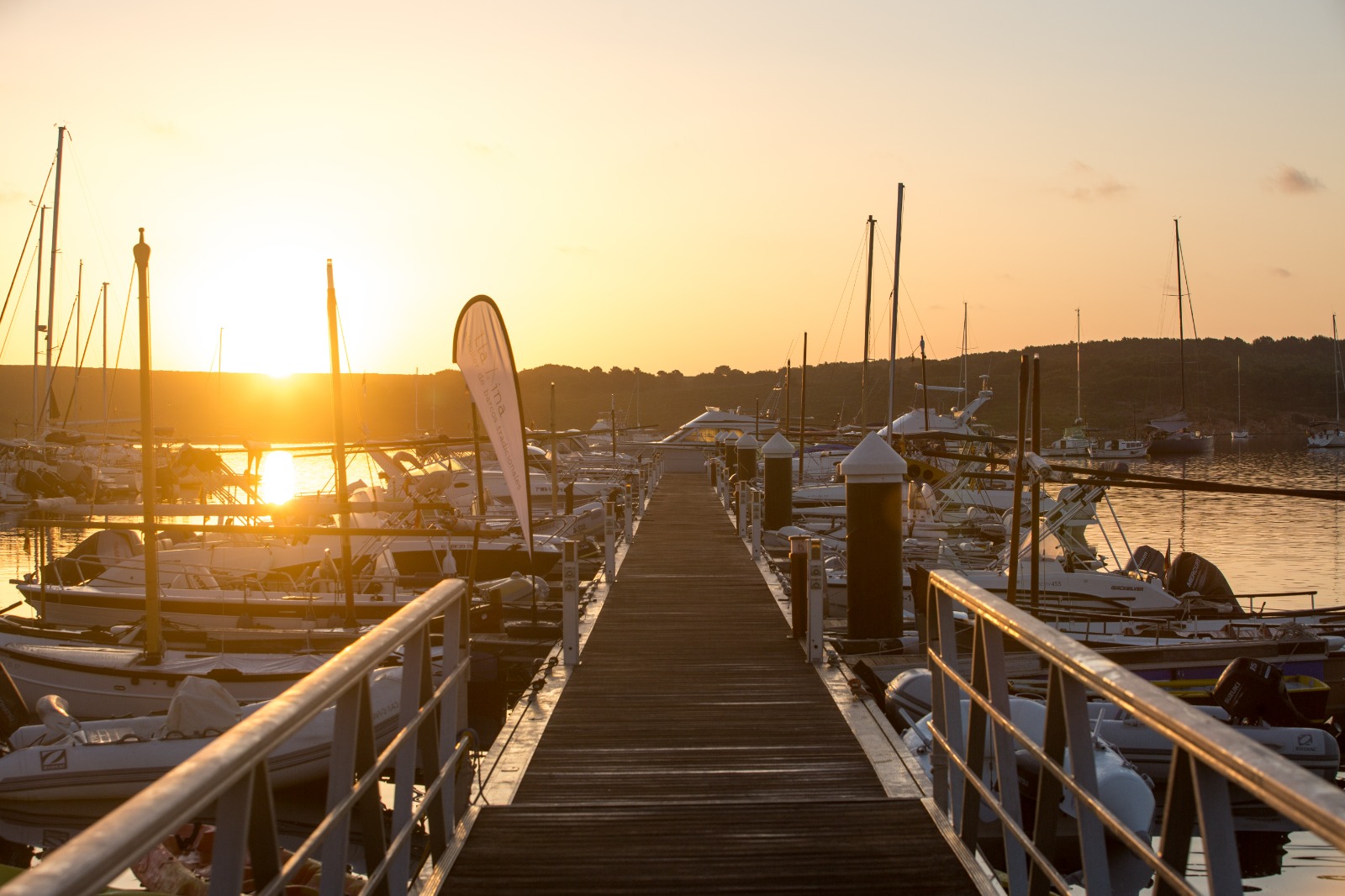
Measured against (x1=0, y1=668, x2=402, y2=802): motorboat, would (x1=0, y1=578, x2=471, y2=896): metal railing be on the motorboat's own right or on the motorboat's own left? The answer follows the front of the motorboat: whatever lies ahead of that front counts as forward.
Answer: on the motorboat's own right

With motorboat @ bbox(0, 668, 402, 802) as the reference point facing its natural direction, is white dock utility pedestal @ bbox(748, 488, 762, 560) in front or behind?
in front

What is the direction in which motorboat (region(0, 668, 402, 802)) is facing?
to the viewer's right

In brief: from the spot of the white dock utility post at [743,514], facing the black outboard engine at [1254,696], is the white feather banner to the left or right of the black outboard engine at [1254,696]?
right
